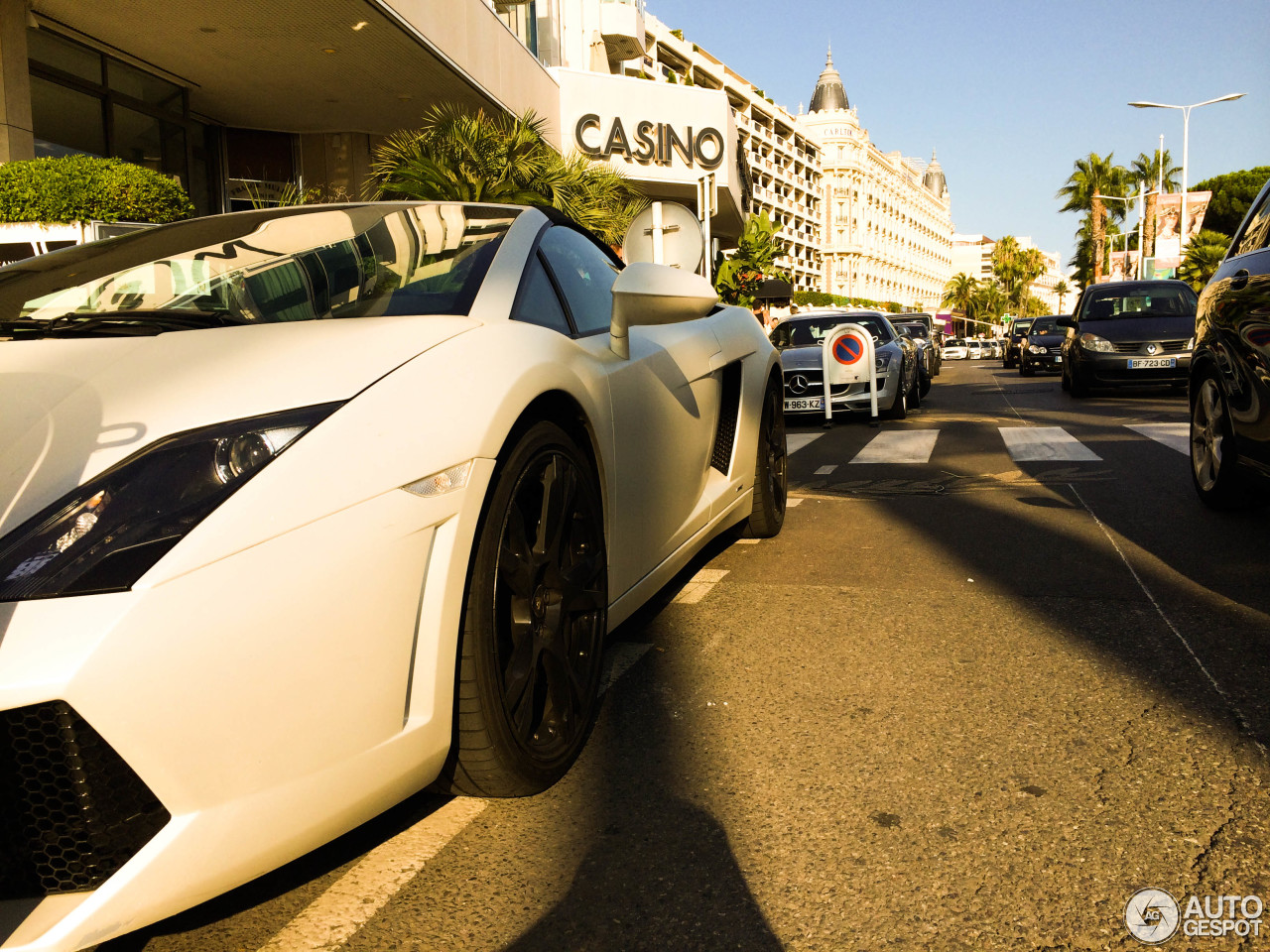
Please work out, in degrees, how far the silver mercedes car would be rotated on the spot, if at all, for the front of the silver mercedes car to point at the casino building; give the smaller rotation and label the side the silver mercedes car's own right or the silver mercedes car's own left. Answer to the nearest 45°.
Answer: approximately 45° to the silver mercedes car's own right

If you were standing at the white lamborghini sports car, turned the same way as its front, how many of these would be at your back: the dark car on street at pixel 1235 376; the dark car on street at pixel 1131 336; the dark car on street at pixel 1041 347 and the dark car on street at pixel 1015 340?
4

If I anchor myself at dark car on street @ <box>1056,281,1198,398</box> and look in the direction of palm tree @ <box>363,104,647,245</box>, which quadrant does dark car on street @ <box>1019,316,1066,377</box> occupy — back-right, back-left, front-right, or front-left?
back-right

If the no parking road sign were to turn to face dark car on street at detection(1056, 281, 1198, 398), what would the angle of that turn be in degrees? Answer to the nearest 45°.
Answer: approximately 135° to its left

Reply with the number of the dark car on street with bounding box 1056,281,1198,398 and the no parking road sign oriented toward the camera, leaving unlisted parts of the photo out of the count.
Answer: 2

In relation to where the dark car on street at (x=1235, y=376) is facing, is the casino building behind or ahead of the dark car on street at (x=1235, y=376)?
behind

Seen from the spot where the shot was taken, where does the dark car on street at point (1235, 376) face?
facing the viewer and to the right of the viewer

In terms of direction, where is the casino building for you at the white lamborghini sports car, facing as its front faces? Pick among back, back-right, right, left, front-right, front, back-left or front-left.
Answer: back-right

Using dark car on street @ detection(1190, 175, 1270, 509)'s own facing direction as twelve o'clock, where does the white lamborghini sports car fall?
The white lamborghini sports car is roughly at 2 o'clock from the dark car on street.

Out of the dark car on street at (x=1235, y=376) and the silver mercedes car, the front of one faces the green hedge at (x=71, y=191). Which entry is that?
the silver mercedes car

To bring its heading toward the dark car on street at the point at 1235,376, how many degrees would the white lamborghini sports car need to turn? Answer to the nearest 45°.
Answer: approximately 180°

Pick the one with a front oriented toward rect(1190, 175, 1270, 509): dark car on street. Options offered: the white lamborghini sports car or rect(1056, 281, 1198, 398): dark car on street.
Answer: rect(1056, 281, 1198, 398): dark car on street

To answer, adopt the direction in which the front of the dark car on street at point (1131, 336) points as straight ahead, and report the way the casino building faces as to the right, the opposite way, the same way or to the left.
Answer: to the left

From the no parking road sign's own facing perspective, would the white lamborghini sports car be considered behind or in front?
in front

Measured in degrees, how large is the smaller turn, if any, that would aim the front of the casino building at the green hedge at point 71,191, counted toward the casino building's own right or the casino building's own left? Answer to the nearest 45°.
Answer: approximately 45° to the casino building's own right
